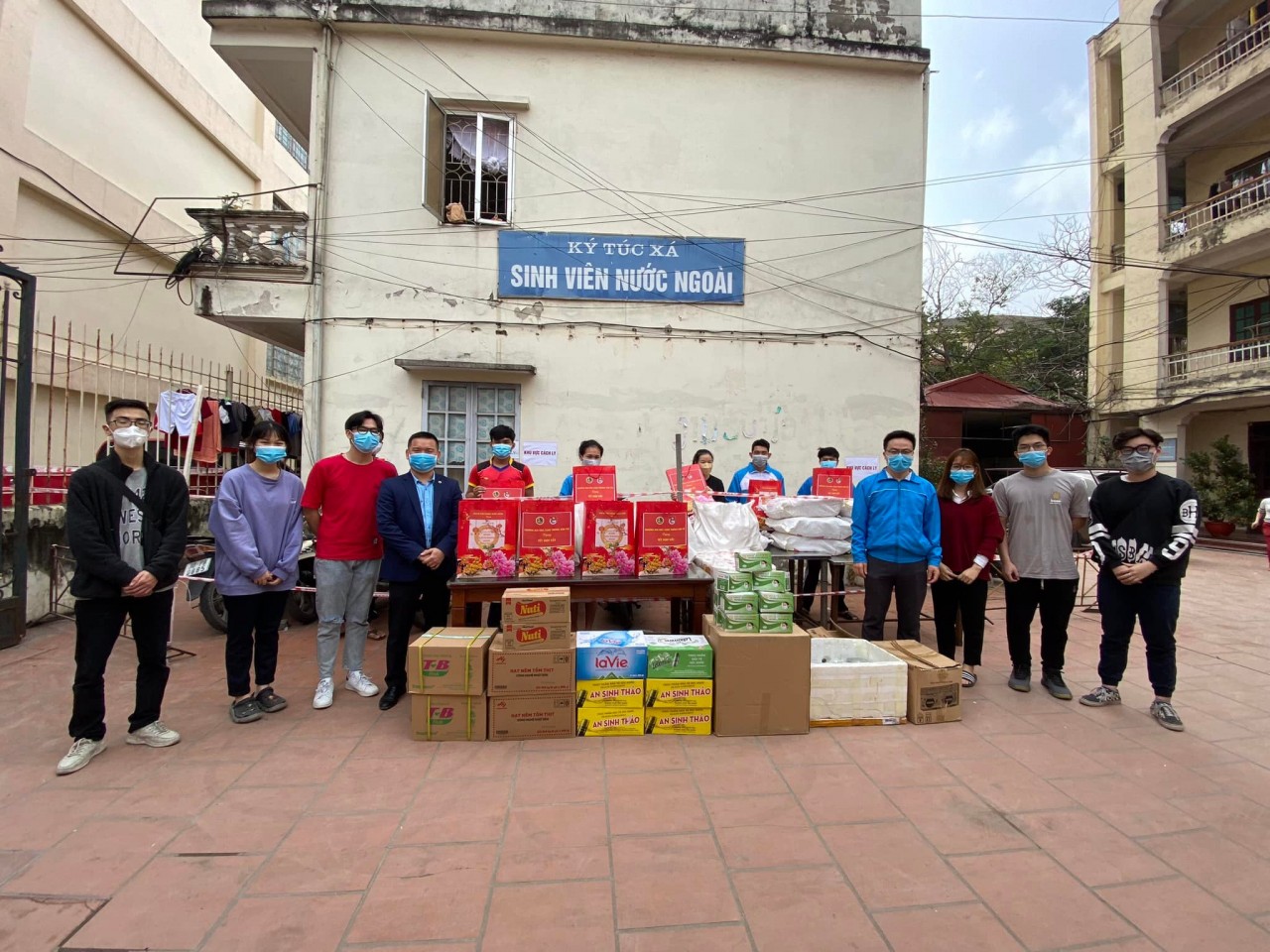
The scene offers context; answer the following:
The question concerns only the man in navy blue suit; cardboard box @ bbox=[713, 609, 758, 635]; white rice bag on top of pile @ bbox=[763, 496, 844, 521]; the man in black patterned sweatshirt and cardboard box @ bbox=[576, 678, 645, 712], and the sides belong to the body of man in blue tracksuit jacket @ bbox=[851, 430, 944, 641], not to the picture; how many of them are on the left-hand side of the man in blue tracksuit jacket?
1

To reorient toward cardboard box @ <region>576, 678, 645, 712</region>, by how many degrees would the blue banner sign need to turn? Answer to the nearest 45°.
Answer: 0° — it already faces it

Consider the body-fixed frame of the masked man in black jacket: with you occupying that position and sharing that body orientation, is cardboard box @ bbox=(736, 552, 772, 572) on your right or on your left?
on your left

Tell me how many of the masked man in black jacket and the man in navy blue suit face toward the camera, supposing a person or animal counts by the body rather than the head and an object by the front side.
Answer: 2

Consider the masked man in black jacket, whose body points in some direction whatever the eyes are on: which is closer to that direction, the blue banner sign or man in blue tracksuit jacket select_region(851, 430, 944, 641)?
the man in blue tracksuit jacket

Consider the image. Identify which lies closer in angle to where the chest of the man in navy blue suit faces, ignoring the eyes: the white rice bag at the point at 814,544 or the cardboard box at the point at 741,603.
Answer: the cardboard box

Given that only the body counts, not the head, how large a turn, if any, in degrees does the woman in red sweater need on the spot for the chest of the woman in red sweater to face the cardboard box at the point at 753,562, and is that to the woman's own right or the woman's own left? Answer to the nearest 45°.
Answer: approximately 45° to the woman's own right

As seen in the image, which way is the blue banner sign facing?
toward the camera

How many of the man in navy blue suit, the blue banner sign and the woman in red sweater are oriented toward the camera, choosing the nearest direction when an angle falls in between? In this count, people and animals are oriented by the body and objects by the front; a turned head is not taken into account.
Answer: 3

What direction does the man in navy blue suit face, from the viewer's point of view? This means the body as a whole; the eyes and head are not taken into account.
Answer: toward the camera

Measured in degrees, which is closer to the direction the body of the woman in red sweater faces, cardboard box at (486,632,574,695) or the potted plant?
the cardboard box

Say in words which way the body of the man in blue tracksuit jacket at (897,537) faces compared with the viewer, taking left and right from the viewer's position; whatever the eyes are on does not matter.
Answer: facing the viewer

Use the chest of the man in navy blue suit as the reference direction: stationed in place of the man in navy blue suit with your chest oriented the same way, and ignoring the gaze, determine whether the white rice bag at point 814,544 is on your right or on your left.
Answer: on your left
